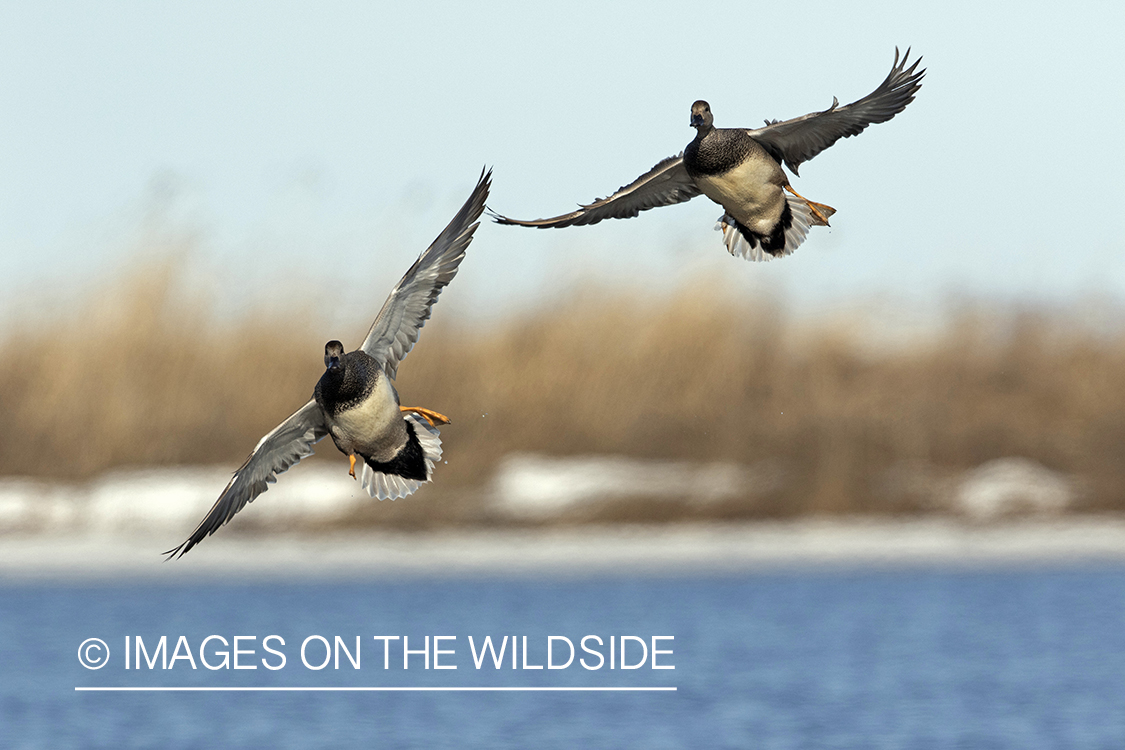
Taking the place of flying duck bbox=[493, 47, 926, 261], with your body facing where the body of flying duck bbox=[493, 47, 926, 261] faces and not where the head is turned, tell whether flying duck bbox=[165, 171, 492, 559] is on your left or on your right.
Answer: on your right

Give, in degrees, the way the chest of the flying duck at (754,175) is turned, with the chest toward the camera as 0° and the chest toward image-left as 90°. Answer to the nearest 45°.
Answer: approximately 0°
